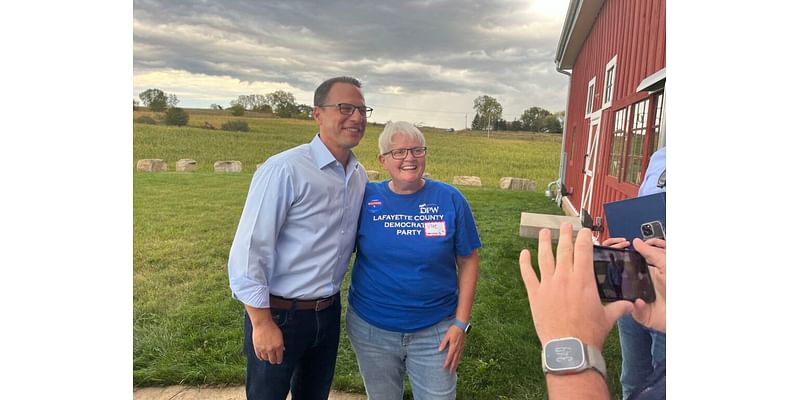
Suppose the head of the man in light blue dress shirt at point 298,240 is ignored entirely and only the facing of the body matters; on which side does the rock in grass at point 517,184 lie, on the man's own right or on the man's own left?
on the man's own left

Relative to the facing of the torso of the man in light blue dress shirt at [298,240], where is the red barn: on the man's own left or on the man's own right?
on the man's own left

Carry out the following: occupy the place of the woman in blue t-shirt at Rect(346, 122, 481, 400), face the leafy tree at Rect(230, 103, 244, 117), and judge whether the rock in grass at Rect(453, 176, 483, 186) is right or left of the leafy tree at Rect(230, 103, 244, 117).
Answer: right

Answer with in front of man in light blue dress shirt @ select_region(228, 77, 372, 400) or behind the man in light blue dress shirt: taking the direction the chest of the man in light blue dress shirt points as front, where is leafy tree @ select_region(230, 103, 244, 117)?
behind

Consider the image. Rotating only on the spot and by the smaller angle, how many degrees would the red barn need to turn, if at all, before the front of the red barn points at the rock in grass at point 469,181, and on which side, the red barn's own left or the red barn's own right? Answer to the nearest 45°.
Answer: approximately 90° to the red barn's own right
